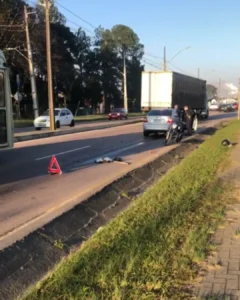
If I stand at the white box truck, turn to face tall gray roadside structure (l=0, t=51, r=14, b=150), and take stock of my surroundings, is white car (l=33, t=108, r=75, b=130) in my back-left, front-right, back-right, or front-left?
front-right

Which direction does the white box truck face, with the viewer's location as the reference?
facing away from the viewer and to the right of the viewer

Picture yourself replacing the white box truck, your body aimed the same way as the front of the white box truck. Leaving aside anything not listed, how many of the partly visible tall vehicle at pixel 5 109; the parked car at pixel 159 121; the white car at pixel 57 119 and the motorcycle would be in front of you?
0

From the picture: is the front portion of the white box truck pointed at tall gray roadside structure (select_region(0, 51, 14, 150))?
no

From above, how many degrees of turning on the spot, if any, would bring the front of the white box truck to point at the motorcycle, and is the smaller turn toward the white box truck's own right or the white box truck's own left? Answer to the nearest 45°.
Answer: approximately 135° to the white box truck's own right

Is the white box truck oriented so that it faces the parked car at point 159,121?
no

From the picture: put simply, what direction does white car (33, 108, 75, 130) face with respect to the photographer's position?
facing the viewer and to the left of the viewer

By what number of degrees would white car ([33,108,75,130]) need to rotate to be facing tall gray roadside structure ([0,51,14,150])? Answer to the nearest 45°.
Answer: approximately 45° to its left

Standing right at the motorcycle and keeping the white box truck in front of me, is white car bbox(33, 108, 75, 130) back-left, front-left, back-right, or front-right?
front-left
